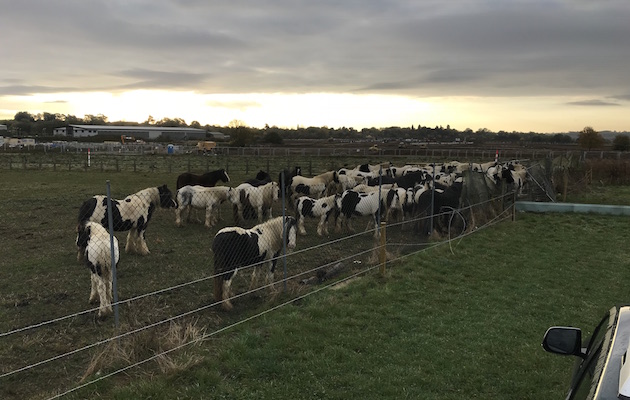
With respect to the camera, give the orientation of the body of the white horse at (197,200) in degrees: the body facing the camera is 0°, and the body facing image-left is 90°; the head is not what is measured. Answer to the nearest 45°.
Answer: approximately 270°

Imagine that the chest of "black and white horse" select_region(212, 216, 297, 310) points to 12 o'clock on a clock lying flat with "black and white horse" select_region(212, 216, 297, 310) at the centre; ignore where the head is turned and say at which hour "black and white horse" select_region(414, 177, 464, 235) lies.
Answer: "black and white horse" select_region(414, 177, 464, 235) is roughly at 12 o'clock from "black and white horse" select_region(212, 216, 297, 310).

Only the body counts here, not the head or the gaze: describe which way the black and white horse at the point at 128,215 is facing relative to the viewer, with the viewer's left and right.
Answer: facing to the right of the viewer

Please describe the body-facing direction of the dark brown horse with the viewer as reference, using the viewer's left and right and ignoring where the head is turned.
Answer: facing to the right of the viewer

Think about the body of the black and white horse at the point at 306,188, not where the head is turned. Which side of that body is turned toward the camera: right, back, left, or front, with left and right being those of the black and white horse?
right

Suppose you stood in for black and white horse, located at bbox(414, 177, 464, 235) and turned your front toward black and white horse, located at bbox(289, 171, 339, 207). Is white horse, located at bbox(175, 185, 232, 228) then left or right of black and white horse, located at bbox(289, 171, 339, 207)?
left

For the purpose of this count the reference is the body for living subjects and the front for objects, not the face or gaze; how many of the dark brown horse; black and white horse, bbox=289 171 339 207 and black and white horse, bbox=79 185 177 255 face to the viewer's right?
3

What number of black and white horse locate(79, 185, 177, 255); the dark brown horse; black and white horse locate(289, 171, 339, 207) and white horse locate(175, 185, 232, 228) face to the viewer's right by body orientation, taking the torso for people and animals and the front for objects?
4

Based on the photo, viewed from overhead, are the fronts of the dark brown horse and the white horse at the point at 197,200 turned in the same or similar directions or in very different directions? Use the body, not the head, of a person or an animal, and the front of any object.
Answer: same or similar directions

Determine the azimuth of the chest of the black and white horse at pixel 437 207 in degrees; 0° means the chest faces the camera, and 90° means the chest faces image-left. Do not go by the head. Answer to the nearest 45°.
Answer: approximately 225°

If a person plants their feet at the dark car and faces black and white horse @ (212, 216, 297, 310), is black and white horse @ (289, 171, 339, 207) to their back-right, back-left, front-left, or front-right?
front-right

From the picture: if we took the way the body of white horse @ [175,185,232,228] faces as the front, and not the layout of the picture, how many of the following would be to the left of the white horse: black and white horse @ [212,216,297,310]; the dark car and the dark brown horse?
1

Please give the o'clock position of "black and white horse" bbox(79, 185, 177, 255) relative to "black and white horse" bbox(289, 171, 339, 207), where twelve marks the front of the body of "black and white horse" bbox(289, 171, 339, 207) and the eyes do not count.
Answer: "black and white horse" bbox(79, 185, 177, 255) is roughly at 4 o'clock from "black and white horse" bbox(289, 171, 339, 207).

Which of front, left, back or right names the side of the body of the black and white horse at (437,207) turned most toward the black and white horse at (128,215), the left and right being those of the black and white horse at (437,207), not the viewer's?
back

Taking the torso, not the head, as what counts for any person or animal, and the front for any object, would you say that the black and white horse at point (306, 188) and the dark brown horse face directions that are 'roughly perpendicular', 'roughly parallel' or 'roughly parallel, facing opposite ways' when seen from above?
roughly parallel

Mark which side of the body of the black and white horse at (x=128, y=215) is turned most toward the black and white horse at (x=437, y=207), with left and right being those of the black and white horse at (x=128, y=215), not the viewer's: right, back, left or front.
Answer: front
